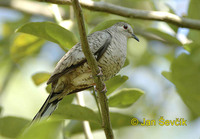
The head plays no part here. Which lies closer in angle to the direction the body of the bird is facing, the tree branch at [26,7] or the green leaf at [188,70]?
the green leaf

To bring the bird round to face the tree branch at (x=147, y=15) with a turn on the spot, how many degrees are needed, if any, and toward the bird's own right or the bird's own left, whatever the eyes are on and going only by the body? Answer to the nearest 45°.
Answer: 0° — it already faces it

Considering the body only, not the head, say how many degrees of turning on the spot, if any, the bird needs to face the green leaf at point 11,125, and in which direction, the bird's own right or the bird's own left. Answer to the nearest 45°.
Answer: approximately 135° to the bird's own right

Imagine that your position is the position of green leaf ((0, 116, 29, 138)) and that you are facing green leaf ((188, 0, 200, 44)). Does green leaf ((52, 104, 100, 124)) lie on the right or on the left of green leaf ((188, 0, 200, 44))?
right

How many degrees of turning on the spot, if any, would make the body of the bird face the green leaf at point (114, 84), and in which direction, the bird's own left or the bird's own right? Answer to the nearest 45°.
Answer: approximately 45° to the bird's own right

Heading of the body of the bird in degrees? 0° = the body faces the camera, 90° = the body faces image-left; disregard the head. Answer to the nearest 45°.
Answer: approximately 270°

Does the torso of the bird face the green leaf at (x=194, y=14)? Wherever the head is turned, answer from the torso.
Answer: yes

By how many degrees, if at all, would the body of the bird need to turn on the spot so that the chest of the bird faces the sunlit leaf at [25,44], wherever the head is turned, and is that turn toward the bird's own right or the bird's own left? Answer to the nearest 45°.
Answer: approximately 135° to the bird's own left

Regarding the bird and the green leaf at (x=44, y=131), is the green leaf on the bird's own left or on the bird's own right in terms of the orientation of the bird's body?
on the bird's own right
